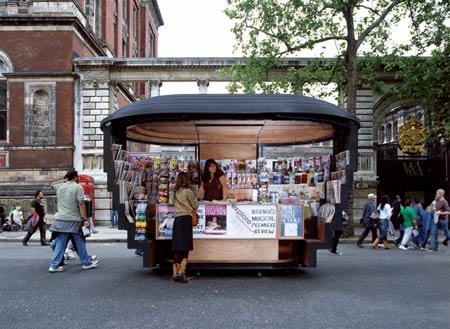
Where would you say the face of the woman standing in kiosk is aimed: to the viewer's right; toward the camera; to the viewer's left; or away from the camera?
toward the camera

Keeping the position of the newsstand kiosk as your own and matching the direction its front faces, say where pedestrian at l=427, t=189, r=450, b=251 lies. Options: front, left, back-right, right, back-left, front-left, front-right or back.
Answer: back-left

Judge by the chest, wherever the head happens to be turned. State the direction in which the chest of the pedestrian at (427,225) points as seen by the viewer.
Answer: to the viewer's left

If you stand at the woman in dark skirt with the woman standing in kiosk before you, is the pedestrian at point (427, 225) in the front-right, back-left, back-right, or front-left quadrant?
front-right

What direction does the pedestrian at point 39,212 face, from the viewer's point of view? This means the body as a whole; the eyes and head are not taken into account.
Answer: to the viewer's right

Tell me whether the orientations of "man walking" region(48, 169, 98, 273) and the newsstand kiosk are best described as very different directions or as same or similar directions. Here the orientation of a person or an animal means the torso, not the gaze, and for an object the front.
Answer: very different directions

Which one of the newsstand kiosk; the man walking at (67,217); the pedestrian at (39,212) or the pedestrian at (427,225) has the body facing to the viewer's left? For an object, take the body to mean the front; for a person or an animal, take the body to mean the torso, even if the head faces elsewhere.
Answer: the pedestrian at (427,225)

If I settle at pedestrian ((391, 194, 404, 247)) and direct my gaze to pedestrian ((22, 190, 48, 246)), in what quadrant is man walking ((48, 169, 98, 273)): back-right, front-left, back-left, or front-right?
front-left

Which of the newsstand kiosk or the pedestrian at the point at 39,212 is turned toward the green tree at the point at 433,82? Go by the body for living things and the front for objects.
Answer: the pedestrian

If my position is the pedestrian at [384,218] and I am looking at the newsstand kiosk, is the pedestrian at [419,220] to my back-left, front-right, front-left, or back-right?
back-left

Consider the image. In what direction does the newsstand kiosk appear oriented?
toward the camera
